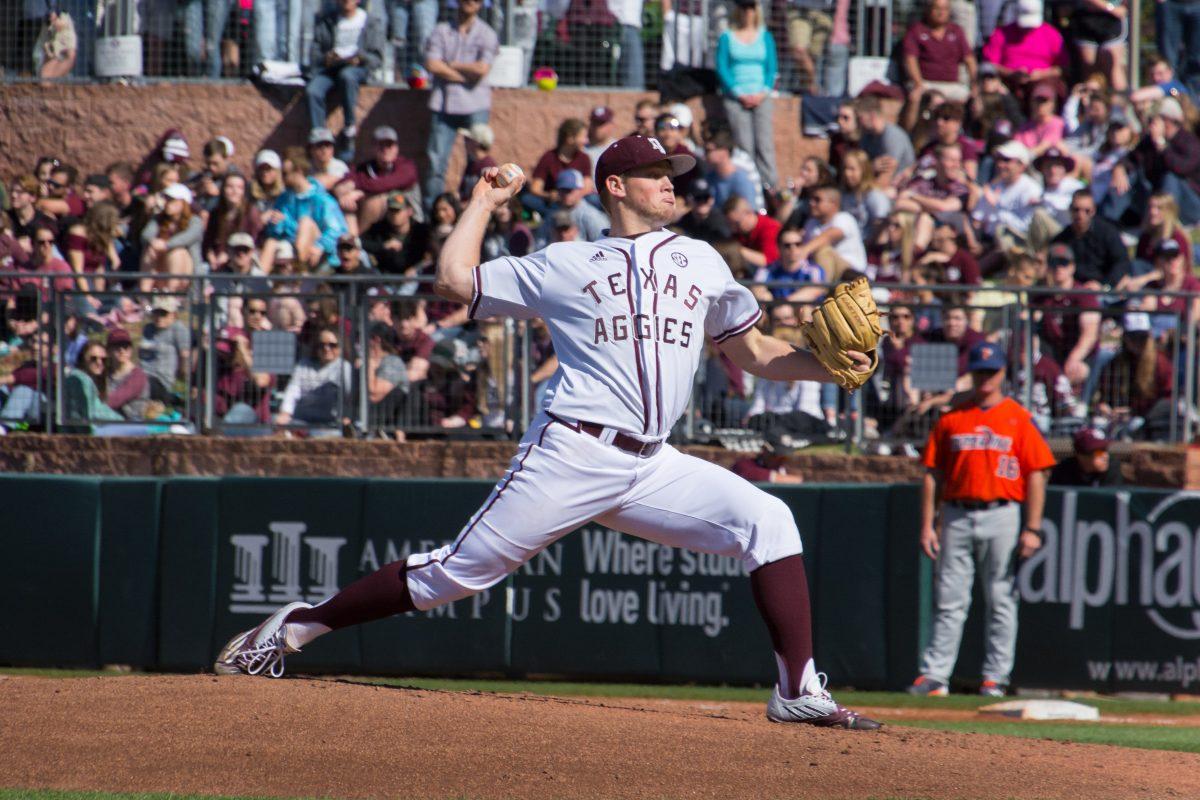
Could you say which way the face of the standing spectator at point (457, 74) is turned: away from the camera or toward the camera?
toward the camera

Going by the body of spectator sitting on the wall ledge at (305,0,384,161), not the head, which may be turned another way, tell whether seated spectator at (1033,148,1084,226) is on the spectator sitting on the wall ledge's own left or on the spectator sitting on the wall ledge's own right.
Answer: on the spectator sitting on the wall ledge's own left

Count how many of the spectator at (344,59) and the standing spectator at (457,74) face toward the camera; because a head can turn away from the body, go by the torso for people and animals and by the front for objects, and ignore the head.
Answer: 2

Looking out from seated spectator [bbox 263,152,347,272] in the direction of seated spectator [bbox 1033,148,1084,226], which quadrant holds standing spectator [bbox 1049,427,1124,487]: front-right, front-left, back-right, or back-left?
front-right

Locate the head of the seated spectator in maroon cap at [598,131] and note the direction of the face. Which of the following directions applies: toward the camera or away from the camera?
toward the camera

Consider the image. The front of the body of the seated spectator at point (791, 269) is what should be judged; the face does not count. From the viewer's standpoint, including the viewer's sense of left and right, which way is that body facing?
facing the viewer

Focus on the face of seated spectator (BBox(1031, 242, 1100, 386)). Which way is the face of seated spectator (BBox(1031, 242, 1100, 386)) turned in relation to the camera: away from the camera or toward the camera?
toward the camera

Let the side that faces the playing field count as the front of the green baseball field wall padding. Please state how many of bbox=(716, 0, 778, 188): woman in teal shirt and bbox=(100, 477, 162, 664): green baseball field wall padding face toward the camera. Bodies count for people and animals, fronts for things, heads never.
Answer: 2

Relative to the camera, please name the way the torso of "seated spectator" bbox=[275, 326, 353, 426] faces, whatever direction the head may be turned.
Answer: toward the camera

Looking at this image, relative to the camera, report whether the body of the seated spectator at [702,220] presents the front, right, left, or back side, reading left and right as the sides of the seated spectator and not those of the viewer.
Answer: front

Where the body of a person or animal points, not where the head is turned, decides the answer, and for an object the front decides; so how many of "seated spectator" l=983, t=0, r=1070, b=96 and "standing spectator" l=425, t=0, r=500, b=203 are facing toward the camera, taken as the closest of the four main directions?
2

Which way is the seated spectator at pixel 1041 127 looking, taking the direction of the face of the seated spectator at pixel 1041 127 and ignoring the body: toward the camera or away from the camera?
toward the camera

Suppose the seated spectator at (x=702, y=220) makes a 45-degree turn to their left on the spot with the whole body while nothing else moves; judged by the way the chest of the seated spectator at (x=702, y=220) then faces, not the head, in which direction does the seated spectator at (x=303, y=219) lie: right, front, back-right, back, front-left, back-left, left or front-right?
back-right

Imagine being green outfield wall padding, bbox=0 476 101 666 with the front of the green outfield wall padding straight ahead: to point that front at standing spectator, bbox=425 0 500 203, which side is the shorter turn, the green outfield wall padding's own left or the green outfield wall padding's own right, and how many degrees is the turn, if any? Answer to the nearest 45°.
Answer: approximately 135° to the green outfield wall padding's own left

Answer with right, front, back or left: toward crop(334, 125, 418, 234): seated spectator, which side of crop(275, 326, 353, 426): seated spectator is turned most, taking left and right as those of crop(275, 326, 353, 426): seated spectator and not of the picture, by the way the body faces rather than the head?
back

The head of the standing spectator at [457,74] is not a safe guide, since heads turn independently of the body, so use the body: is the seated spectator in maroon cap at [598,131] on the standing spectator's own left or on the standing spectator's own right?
on the standing spectator's own left
